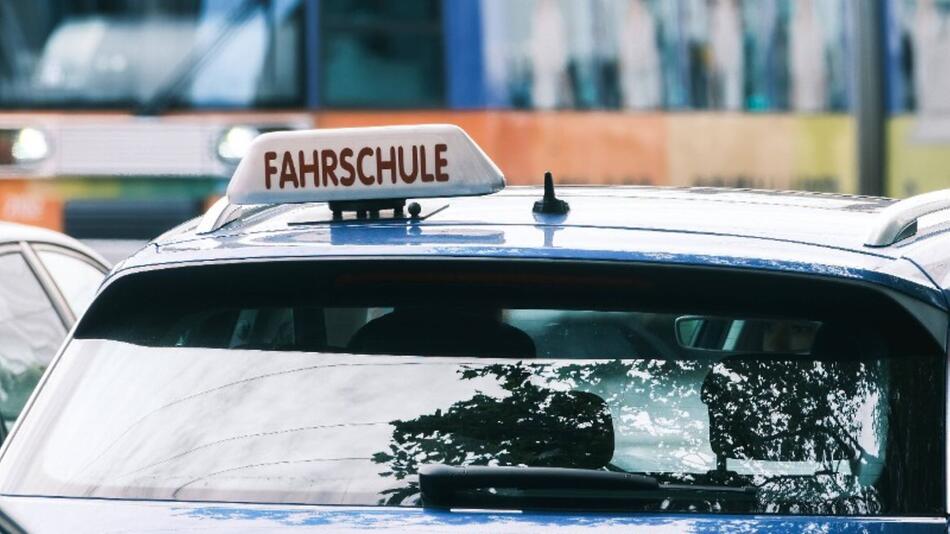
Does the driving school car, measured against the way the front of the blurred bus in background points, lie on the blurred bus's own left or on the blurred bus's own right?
on the blurred bus's own left

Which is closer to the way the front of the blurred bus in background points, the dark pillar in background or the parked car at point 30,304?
the parked car

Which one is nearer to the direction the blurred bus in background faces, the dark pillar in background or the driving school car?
the driving school car

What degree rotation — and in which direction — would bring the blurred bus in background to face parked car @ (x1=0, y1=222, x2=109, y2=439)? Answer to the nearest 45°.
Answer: approximately 45° to its left

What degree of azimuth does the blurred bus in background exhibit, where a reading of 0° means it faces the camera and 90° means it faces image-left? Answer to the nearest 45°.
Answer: approximately 45°

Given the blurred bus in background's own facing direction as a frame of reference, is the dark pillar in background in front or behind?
behind
